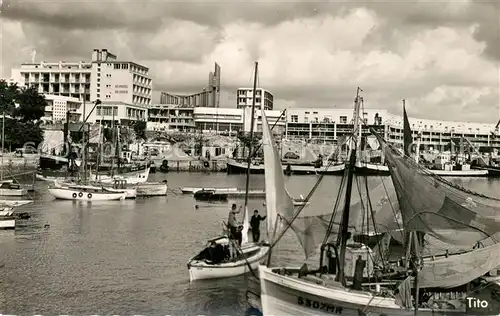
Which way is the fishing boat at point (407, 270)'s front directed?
to the viewer's left

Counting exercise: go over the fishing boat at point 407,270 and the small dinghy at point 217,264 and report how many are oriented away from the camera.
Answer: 0

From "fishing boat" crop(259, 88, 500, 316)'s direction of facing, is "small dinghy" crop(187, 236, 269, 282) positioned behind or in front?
in front
